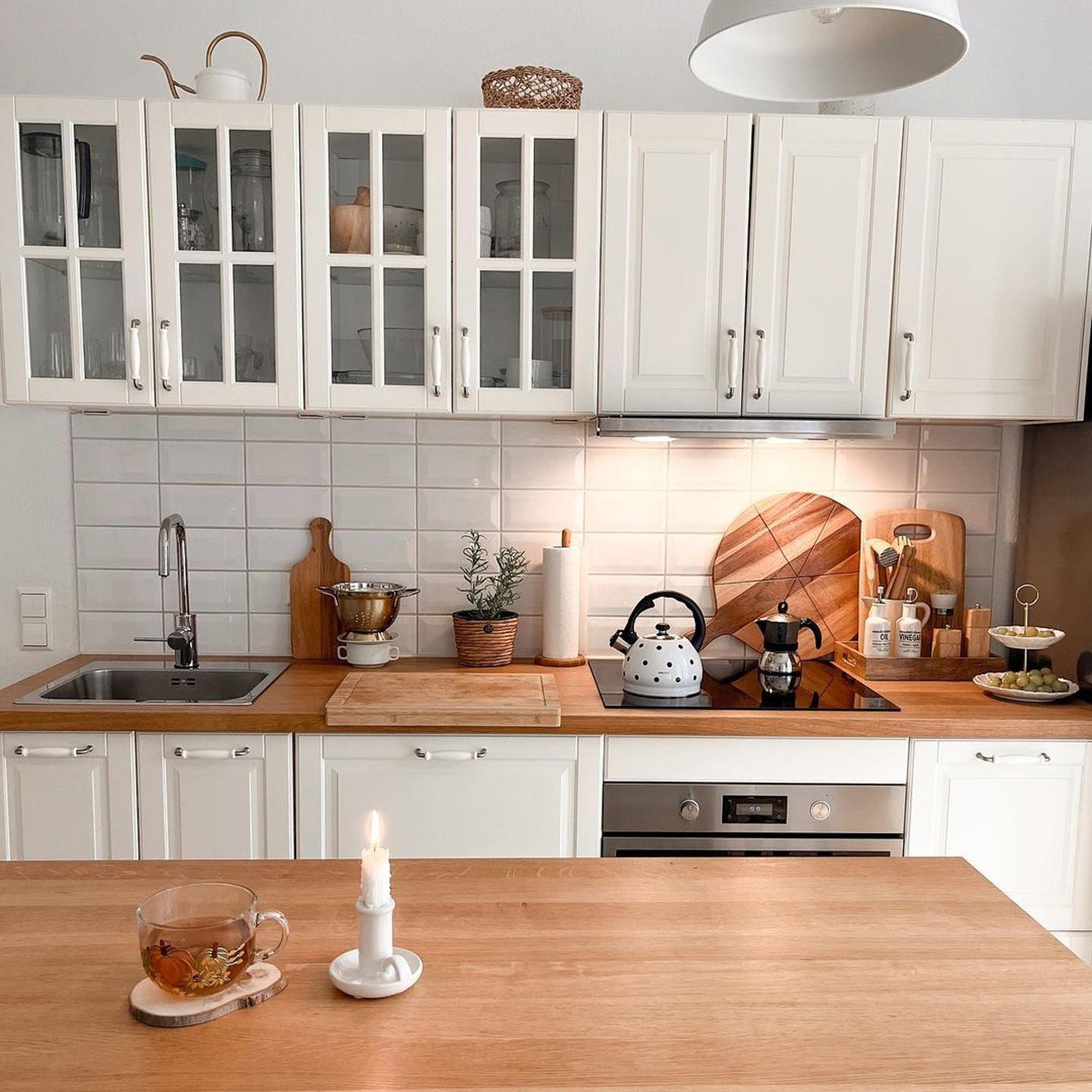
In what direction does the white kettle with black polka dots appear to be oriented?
to the viewer's left

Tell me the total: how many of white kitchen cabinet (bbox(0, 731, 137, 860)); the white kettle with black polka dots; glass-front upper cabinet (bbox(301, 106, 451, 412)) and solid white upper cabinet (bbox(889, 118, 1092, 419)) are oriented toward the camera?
3

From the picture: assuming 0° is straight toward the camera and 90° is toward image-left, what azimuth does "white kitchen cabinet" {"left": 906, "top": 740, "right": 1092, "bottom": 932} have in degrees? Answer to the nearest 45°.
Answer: approximately 0°

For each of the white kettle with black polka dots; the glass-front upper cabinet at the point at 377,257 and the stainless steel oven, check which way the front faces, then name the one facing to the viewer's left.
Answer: the white kettle with black polka dots

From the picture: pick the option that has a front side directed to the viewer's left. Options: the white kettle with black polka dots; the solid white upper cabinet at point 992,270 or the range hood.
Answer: the white kettle with black polka dots

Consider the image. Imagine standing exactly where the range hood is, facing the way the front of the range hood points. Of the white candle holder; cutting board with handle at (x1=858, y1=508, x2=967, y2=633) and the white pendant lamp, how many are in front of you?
2

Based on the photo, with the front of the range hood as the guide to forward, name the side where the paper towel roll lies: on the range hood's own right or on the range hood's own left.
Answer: on the range hood's own right

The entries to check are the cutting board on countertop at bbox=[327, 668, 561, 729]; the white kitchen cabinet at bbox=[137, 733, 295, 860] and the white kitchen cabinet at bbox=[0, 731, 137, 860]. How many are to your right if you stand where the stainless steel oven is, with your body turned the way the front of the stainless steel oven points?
3
